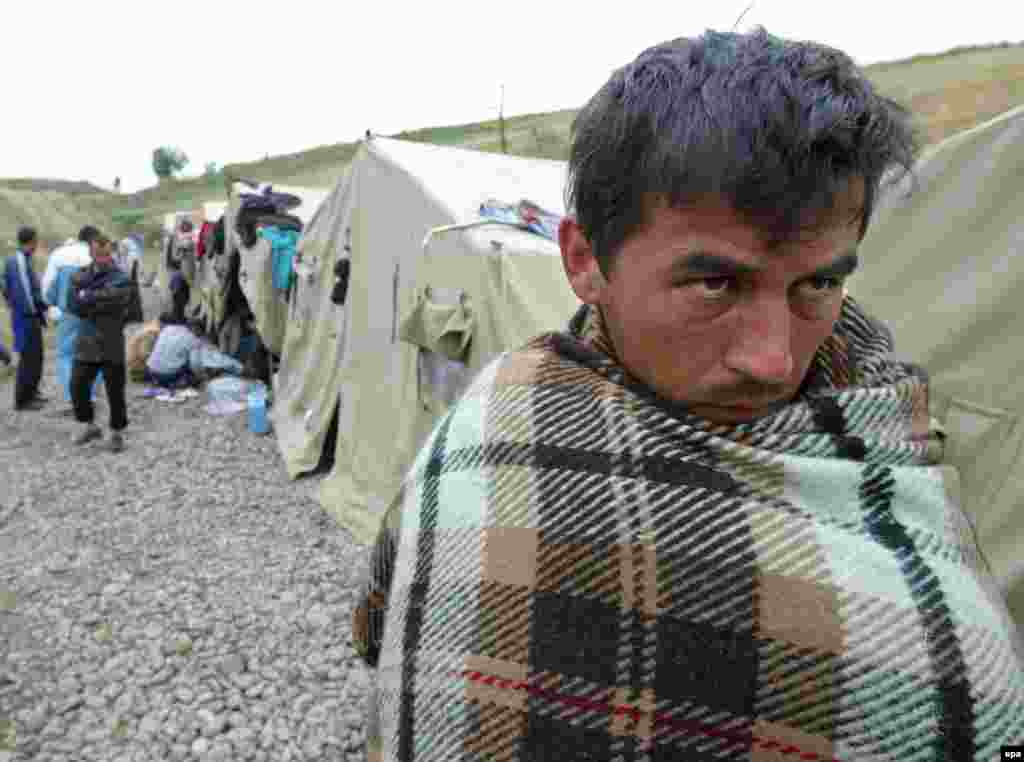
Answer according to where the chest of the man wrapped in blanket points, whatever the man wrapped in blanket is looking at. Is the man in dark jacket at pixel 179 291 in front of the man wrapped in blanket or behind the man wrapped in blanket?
behind

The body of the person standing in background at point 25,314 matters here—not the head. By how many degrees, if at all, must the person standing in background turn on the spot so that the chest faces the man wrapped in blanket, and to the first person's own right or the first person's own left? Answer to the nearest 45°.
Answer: approximately 90° to the first person's own right

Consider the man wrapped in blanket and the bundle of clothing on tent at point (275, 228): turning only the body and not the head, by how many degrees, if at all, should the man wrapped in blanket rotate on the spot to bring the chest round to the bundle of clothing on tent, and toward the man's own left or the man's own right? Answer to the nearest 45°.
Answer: approximately 180°

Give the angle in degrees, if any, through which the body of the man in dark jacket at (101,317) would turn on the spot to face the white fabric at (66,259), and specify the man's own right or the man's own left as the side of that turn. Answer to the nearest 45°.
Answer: approximately 180°

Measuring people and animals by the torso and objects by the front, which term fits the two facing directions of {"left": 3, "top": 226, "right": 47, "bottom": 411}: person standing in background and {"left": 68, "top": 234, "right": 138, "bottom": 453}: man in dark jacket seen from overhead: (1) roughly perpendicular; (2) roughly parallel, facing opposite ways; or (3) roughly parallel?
roughly perpendicular

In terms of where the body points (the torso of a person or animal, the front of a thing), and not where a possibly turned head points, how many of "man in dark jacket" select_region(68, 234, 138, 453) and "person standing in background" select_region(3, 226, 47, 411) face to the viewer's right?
1

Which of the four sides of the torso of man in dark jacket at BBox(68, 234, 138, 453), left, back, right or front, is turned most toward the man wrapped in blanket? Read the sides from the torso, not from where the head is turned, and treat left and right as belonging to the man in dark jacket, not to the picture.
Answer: front

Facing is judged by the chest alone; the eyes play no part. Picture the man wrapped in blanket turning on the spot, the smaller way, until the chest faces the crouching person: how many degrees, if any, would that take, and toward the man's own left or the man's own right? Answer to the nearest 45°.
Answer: approximately 180°

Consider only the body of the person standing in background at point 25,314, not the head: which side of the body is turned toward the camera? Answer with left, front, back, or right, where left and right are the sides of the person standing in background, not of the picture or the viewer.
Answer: right

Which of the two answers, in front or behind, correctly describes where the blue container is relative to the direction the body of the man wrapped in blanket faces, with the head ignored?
behind
